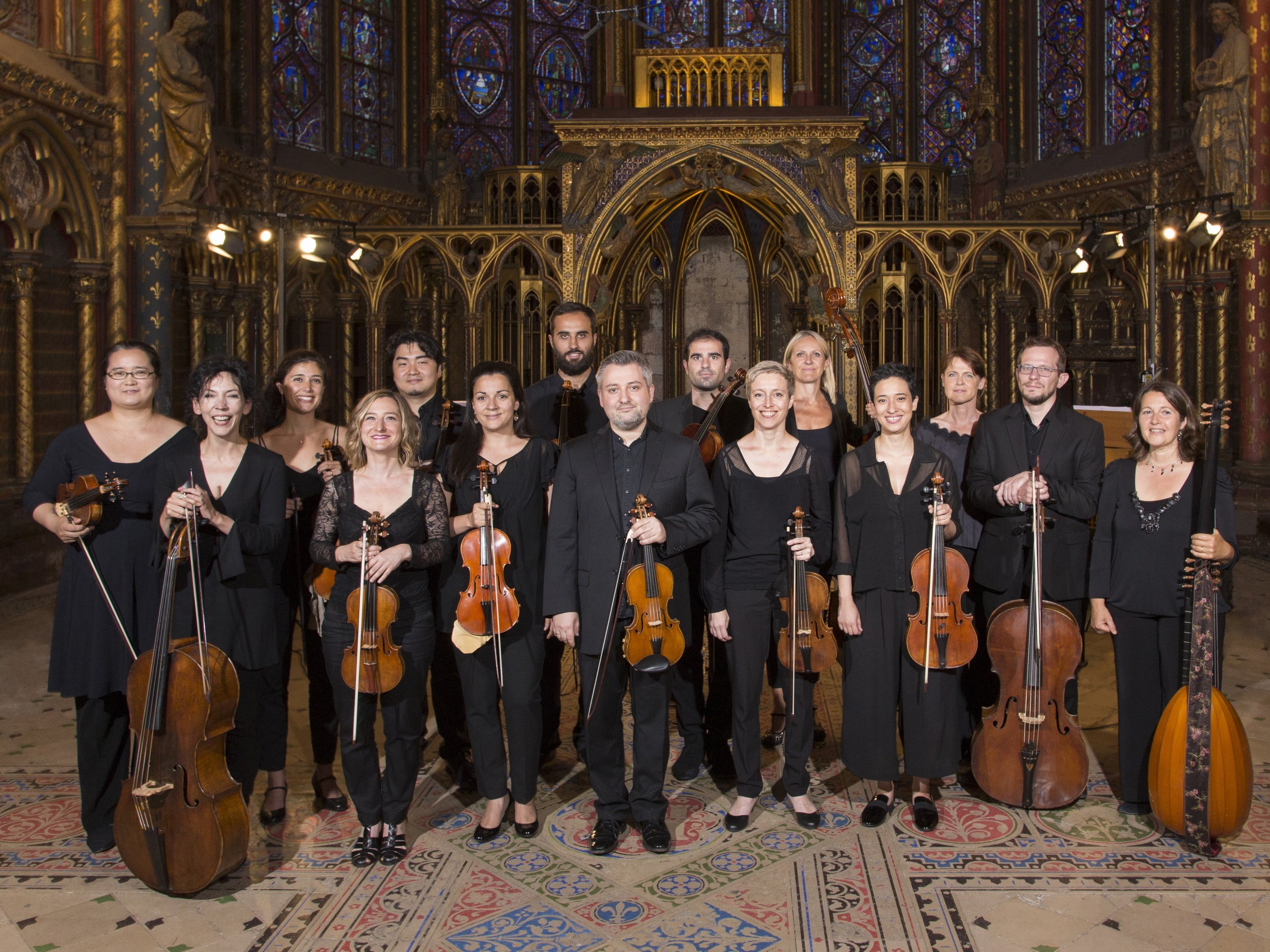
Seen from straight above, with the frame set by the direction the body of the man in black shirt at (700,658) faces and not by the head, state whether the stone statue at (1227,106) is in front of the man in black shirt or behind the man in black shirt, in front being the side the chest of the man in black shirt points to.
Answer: behind

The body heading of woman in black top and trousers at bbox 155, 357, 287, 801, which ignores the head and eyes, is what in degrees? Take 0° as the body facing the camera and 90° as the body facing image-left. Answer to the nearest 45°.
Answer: approximately 0°

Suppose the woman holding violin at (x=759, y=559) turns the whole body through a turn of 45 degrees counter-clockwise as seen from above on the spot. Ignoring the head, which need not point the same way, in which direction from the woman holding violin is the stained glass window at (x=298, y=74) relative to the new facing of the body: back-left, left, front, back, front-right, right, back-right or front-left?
back

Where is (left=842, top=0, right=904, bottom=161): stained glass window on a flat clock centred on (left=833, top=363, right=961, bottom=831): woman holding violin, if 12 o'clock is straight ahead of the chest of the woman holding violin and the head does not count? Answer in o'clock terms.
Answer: The stained glass window is roughly at 6 o'clock from the woman holding violin.

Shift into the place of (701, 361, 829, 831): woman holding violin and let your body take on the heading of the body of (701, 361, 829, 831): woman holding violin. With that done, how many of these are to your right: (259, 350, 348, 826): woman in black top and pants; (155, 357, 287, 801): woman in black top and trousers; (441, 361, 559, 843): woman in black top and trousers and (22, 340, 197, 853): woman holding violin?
4

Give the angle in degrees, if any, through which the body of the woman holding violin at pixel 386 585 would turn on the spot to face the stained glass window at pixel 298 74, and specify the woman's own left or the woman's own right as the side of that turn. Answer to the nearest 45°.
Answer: approximately 180°

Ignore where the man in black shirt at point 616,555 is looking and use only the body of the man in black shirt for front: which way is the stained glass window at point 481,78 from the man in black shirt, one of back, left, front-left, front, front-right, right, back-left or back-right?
back

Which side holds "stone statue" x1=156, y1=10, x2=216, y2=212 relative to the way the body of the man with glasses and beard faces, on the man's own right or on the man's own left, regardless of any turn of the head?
on the man's own right
